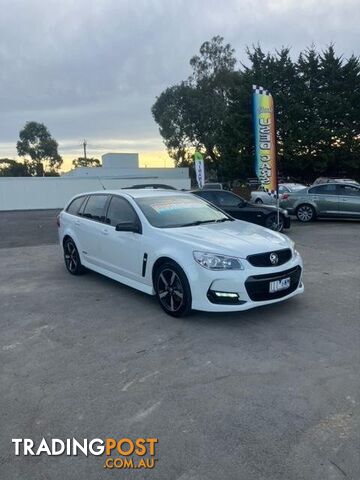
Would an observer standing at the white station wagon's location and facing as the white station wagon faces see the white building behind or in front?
behind

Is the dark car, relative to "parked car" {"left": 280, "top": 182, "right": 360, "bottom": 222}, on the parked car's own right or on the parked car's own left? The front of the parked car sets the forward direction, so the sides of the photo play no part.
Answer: on the parked car's own right

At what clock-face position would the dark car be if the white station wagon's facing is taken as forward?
The dark car is roughly at 8 o'clock from the white station wagon.

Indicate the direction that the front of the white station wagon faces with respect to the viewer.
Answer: facing the viewer and to the right of the viewer

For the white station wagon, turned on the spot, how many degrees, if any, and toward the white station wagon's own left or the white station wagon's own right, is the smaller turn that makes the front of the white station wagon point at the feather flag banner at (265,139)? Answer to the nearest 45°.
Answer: approximately 135° to the white station wagon's own left

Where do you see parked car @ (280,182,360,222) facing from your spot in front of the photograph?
facing to the right of the viewer
